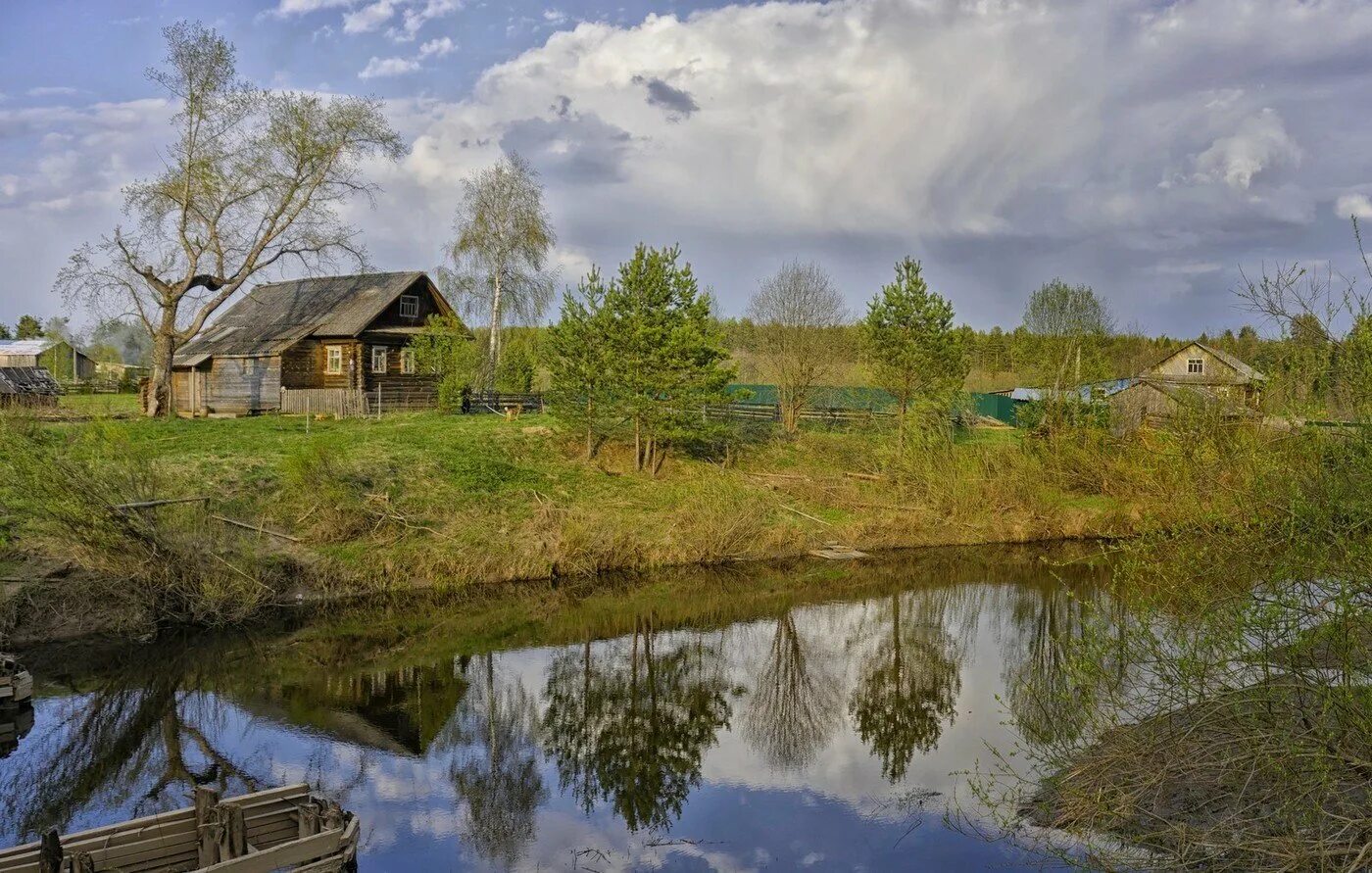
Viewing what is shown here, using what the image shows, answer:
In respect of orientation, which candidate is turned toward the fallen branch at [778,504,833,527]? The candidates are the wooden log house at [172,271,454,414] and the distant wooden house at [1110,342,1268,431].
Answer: the wooden log house

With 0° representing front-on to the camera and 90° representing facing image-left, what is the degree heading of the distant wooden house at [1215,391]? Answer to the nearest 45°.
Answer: approximately 0°

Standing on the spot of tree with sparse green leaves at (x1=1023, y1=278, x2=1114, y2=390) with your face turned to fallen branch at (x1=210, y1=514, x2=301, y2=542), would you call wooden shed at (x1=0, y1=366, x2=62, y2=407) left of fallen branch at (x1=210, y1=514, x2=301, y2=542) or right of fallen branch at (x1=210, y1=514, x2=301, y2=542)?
right

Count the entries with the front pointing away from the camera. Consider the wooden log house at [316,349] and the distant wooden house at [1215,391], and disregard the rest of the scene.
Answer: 0

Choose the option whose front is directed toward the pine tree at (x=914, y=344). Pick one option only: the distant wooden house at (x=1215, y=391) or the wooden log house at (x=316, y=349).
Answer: the wooden log house

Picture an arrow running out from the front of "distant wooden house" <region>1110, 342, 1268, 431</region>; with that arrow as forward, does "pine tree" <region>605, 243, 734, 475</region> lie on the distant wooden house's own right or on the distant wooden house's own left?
on the distant wooden house's own right

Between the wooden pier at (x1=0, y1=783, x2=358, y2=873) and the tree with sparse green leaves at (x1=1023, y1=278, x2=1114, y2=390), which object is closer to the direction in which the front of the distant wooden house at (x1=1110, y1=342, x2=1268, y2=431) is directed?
the wooden pier

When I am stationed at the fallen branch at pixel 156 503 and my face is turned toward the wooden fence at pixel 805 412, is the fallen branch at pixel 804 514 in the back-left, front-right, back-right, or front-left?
front-right

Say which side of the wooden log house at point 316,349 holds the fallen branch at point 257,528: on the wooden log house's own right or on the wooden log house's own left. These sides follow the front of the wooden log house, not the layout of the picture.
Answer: on the wooden log house's own right

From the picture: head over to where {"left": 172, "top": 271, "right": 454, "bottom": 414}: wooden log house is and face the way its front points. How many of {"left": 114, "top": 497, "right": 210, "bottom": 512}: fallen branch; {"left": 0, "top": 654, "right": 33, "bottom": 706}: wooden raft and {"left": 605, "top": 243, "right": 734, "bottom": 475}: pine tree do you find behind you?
0

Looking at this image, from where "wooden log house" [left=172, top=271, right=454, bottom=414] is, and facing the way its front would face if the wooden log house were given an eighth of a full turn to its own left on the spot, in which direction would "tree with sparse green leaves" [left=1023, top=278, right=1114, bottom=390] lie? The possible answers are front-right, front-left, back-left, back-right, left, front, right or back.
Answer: front

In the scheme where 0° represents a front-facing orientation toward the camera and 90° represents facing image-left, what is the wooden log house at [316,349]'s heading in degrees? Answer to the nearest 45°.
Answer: approximately 315°

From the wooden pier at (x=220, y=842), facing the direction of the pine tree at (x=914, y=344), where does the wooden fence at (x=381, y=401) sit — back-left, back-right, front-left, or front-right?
front-left

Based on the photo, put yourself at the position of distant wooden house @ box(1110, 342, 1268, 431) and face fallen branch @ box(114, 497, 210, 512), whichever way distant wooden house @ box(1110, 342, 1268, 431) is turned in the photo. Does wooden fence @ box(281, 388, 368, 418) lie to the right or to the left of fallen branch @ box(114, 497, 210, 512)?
right

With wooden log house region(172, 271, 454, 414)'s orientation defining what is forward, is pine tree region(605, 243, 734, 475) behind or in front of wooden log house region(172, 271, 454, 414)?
in front
